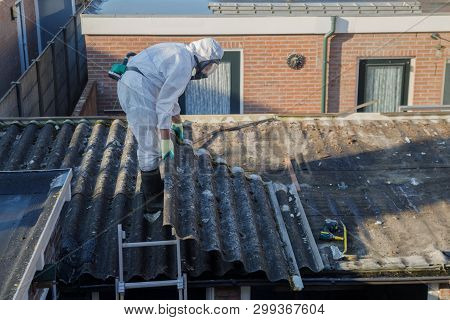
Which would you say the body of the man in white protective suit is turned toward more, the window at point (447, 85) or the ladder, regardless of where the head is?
the window

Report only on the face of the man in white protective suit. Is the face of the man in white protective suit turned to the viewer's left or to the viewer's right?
to the viewer's right

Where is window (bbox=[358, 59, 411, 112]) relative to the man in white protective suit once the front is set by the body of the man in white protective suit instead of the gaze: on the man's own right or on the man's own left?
on the man's own left

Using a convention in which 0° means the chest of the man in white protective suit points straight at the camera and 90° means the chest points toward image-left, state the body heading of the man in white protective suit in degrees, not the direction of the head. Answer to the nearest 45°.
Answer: approximately 270°

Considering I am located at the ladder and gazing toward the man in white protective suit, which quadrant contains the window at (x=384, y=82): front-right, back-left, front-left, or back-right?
front-right

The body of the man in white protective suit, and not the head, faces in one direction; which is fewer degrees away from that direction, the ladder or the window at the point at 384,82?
the window

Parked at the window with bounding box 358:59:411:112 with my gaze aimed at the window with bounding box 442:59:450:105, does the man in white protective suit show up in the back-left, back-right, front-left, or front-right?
back-right

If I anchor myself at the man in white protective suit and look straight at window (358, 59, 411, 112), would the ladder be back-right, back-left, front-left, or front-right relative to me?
back-right

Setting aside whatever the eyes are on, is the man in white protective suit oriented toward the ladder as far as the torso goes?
no

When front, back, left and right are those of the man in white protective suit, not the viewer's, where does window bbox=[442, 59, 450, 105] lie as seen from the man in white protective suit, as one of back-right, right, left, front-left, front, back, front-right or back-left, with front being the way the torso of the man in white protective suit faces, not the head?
front-left
